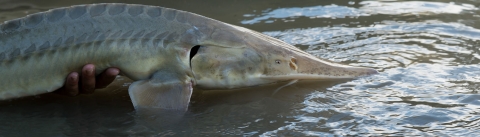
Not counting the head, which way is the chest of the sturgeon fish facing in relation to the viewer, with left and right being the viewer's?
facing to the right of the viewer
